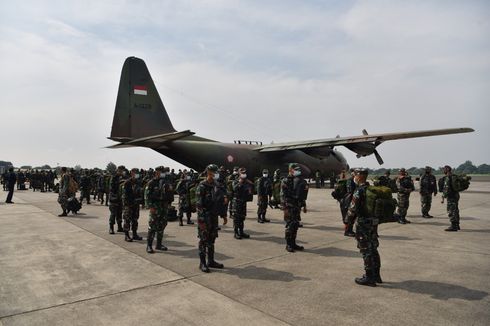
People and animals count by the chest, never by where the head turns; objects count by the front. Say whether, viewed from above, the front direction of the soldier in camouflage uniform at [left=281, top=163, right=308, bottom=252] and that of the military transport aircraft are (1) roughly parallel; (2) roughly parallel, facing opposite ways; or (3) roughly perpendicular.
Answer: roughly perpendicular

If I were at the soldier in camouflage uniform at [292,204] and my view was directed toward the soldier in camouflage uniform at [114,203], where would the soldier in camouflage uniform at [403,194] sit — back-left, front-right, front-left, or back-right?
back-right

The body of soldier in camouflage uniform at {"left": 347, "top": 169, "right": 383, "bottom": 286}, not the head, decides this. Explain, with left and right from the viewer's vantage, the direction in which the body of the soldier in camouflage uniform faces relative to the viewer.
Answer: facing to the left of the viewer

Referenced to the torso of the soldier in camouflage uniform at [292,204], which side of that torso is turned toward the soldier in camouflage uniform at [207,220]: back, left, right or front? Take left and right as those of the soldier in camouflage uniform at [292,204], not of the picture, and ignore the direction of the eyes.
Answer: right

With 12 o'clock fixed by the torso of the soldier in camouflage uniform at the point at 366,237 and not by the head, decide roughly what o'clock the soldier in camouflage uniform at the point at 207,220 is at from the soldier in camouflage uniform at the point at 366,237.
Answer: the soldier in camouflage uniform at the point at 207,220 is roughly at 12 o'clock from the soldier in camouflage uniform at the point at 366,237.

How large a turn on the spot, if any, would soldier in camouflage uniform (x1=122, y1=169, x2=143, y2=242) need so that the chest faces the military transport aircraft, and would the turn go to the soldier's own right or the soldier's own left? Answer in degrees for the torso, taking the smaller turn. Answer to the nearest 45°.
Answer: approximately 135° to the soldier's own left
